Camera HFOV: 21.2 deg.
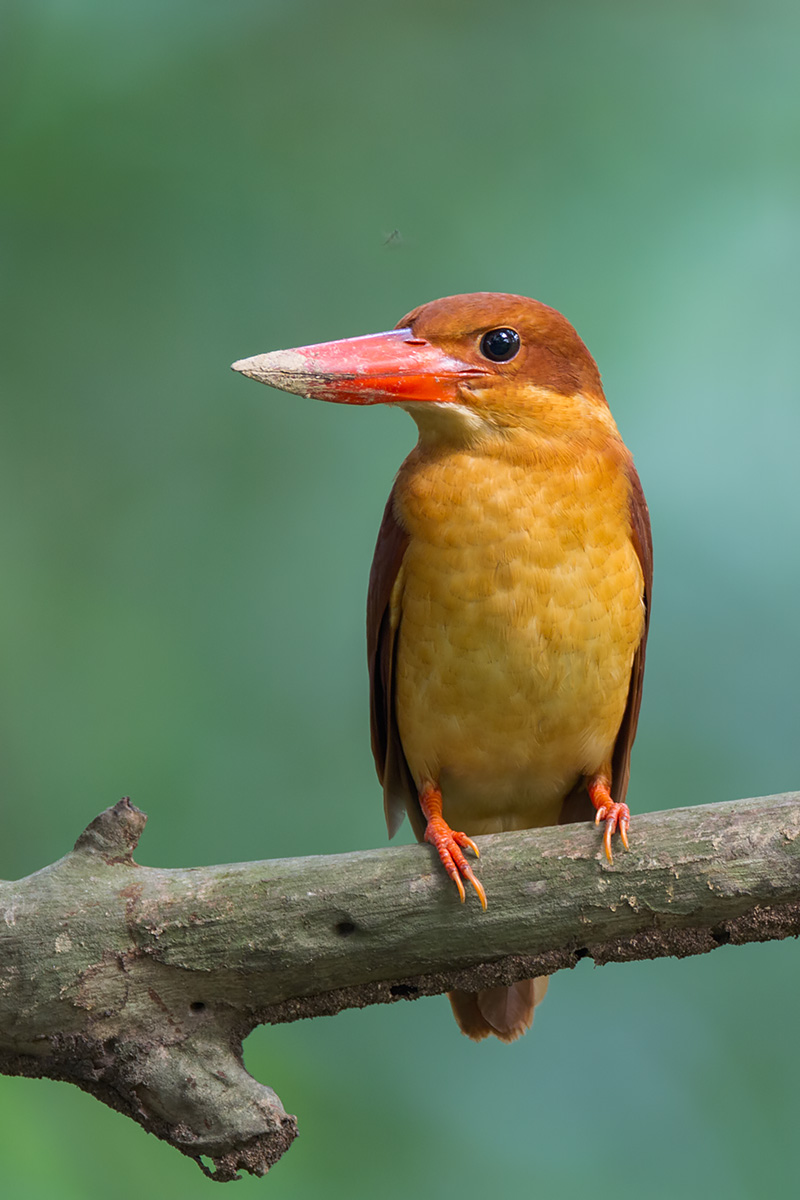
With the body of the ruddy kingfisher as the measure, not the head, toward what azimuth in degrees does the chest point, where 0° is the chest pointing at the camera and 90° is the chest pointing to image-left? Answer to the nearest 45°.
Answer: approximately 0°
